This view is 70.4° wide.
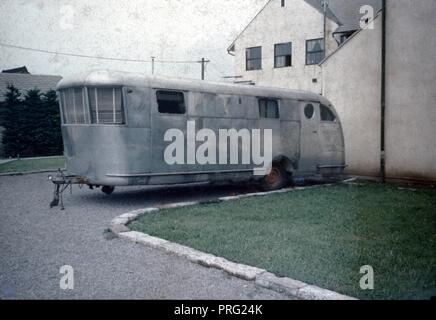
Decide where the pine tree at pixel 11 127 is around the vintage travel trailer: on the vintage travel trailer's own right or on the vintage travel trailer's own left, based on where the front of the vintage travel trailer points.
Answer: on the vintage travel trailer's own right

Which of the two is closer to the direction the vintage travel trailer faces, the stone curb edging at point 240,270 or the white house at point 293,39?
the stone curb edging

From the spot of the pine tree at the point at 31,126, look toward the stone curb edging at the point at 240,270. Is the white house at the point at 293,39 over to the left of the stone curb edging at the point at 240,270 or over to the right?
left

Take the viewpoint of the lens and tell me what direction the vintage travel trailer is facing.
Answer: facing the viewer and to the left of the viewer

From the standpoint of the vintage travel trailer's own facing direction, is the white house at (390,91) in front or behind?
behind

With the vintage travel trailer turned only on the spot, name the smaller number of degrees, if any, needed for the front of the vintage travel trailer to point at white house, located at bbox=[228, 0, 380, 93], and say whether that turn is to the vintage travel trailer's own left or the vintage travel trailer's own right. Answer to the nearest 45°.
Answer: approximately 180°
